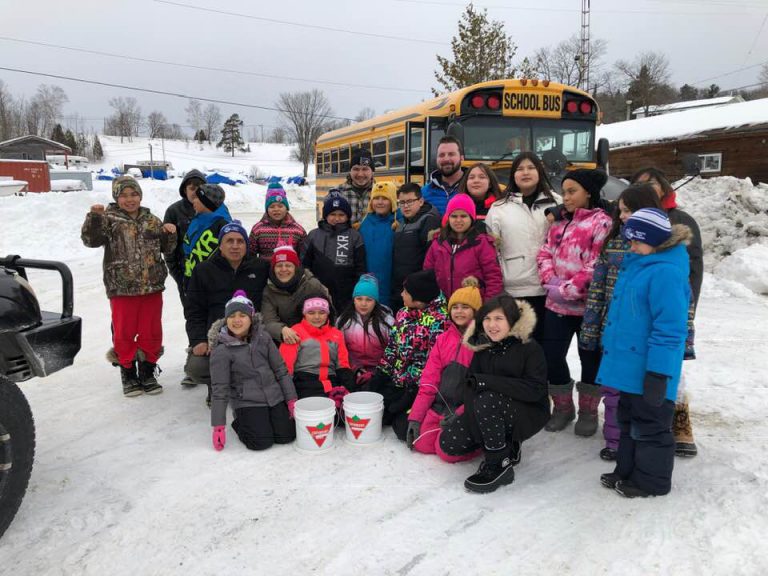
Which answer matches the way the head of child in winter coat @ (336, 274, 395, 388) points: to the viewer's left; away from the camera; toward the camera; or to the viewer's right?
toward the camera

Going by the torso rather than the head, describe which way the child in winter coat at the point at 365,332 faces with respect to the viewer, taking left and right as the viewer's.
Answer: facing the viewer

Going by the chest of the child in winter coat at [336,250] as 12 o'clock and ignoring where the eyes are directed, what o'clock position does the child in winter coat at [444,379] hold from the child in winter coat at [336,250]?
the child in winter coat at [444,379] is roughly at 11 o'clock from the child in winter coat at [336,250].

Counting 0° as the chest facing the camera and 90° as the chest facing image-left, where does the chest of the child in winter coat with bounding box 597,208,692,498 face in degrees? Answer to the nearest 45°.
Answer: approximately 45°

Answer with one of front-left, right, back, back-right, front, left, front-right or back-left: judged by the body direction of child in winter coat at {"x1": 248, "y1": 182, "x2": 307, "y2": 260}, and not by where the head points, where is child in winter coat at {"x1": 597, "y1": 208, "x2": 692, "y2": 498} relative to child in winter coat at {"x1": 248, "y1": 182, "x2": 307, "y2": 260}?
front-left

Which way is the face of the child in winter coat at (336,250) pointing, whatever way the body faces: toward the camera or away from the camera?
toward the camera

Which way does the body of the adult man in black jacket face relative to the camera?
toward the camera

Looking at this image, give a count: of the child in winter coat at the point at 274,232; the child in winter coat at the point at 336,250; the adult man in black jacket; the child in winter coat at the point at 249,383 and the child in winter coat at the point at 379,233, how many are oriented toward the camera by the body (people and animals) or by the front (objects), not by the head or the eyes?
5

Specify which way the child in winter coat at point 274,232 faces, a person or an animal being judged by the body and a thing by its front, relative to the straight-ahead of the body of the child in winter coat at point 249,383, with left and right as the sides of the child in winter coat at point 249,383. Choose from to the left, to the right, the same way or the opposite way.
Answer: the same way

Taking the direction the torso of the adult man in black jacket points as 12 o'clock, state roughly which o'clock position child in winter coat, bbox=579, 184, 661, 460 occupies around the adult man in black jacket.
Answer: The child in winter coat is roughly at 10 o'clock from the adult man in black jacket.

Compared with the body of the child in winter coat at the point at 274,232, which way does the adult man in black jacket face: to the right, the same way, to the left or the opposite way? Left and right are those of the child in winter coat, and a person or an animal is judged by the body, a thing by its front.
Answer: the same way

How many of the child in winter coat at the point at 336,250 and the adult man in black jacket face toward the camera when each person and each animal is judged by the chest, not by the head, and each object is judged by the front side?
2

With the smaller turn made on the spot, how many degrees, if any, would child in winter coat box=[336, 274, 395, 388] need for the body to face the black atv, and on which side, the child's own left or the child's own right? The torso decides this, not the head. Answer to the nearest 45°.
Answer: approximately 45° to the child's own right

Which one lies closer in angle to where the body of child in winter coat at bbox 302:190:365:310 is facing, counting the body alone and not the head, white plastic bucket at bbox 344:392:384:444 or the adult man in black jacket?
the white plastic bucket

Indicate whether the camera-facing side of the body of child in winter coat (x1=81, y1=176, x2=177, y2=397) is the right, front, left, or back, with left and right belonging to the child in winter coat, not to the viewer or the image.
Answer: front

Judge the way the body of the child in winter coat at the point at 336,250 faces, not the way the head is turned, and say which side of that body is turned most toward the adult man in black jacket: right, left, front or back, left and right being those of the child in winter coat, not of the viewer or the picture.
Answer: right

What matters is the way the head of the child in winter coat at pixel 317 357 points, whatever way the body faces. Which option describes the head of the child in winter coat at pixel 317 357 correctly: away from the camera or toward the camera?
toward the camera

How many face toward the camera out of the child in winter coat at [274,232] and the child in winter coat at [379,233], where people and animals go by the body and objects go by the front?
2

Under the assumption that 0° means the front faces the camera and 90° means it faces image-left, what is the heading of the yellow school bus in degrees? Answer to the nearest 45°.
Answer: approximately 315°
